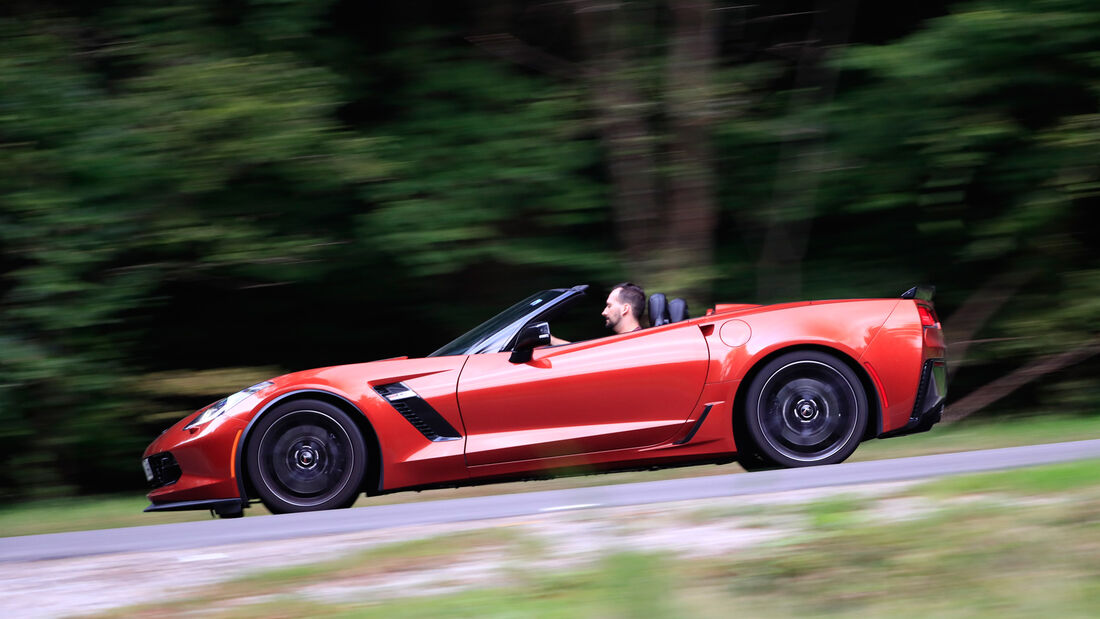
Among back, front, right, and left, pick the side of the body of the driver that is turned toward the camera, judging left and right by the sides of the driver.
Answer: left

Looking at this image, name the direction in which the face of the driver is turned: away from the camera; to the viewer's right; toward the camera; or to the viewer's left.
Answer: to the viewer's left

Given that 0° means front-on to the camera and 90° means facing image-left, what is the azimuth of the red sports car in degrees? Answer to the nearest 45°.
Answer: approximately 90°
